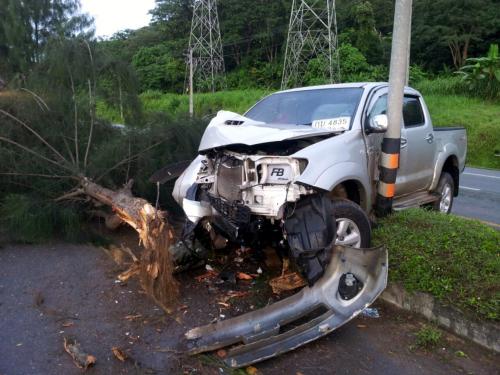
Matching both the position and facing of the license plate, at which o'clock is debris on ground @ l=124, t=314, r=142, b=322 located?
The debris on ground is roughly at 12 o'clock from the license plate.

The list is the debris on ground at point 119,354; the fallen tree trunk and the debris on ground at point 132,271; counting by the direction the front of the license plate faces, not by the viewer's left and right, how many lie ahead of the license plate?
3

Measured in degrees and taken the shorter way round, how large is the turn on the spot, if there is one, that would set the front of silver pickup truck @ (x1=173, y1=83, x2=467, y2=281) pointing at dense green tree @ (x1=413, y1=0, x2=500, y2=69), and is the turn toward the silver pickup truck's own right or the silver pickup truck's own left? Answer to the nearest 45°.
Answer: approximately 135° to the silver pickup truck's own right

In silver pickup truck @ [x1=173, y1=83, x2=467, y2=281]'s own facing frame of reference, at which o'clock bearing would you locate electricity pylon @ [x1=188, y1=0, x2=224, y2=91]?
The electricity pylon is roughly at 4 o'clock from the silver pickup truck.

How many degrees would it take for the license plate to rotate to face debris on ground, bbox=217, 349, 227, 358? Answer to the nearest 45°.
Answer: approximately 45° to its left

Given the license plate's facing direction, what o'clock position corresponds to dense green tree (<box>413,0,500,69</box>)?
The dense green tree is roughly at 5 o'clock from the license plate.

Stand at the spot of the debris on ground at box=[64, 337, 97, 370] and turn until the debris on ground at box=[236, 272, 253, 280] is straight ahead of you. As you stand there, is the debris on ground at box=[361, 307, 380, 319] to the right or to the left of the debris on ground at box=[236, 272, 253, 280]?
right

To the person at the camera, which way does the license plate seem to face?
facing the viewer and to the left of the viewer

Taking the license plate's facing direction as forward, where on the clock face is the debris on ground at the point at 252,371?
The debris on ground is roughly at 11 o'clock from the license plate.

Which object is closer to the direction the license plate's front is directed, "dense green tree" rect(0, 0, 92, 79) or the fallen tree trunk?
the fallen tree trunk

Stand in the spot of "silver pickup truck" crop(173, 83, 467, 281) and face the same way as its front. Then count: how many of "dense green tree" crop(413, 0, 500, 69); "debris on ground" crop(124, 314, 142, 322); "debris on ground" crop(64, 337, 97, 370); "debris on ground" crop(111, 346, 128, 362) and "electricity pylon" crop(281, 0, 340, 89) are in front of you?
3

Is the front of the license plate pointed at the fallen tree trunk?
yes

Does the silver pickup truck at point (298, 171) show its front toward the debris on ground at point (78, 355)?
yes

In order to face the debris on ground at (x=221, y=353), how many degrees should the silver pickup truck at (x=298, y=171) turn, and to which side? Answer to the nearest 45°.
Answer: approximately 45° to its left

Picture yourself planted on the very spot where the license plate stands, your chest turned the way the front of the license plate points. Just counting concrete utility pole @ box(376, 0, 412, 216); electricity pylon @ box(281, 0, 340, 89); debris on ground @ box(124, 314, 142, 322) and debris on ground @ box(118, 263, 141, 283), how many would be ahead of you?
2

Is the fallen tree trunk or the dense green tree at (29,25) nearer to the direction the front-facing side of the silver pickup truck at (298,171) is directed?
the fallen tree trunk

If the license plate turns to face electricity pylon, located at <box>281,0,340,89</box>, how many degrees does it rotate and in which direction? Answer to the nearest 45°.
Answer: approximately 135° to its right
